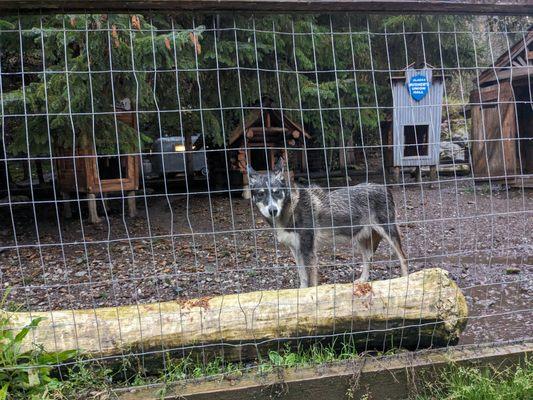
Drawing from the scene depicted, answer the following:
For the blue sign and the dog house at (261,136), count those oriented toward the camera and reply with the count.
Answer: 2

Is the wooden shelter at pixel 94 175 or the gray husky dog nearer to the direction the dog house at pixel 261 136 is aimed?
the gray husky dog

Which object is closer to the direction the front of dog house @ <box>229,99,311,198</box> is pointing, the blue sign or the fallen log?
the fallen log

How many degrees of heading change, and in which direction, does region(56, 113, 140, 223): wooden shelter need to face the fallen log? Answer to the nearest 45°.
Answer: approximately 45° to its right

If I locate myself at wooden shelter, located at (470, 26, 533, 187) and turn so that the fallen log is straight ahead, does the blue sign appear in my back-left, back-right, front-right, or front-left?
front-right

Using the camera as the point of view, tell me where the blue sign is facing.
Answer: facing the viewer

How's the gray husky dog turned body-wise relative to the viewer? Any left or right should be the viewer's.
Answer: facing the viewer and to the left of the viewer

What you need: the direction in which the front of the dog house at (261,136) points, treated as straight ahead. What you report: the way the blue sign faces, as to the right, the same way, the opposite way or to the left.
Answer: the same way

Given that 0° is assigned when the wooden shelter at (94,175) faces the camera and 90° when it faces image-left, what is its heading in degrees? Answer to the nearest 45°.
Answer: approximately 315°

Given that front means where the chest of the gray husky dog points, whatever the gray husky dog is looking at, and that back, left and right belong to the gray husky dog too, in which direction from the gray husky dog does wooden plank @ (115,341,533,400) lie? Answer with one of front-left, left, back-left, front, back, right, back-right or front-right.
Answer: front-left

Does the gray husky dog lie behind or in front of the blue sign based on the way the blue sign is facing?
in front

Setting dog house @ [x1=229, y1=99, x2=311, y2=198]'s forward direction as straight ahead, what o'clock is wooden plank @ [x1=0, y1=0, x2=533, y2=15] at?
The wooden plank is roughly at 12 o'clock from the dog house.

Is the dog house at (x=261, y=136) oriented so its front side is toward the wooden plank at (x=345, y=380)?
yes

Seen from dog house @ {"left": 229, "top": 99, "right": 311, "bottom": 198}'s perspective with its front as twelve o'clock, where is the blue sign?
The blue sign is roughly at 9 o'clock from the dog house.

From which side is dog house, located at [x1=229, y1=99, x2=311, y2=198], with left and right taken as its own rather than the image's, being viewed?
front

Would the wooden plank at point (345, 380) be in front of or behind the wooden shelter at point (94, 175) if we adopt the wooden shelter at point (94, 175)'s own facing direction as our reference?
in front
